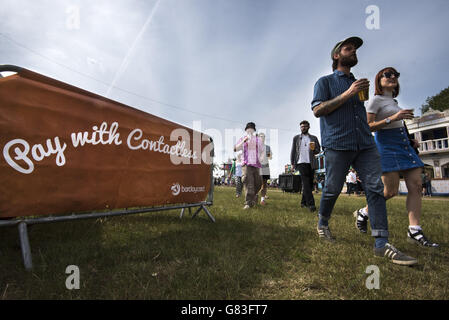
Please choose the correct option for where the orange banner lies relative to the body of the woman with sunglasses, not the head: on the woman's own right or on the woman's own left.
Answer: on the woman's own right

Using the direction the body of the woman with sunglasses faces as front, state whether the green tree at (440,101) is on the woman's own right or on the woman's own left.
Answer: on the woman's own left

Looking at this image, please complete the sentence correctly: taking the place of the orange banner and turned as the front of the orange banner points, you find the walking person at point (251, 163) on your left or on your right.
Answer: on your left

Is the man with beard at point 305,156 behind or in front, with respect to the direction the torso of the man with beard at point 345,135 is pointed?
behind

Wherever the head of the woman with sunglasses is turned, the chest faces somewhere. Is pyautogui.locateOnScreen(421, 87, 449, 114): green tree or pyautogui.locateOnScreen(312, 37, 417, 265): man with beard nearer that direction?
the man with beard

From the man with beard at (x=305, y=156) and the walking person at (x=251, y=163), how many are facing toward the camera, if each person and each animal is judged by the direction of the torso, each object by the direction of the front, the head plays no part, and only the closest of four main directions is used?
2

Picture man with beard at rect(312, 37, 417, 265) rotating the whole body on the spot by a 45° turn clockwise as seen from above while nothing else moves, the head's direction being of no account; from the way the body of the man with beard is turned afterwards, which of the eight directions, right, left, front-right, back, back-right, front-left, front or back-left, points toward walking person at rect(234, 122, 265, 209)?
back-right

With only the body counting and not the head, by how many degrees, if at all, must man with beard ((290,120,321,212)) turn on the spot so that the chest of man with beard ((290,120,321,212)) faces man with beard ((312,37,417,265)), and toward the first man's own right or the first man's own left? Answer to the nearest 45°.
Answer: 0° — they already face them

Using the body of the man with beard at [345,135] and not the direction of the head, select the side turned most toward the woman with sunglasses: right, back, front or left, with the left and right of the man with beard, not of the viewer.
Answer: left

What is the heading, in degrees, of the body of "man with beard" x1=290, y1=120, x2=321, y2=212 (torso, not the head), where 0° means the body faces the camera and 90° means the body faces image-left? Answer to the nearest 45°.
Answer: approximately 0°

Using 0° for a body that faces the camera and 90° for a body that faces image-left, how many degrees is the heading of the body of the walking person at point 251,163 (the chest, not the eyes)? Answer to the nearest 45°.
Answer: approximately 0°
